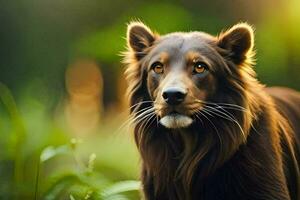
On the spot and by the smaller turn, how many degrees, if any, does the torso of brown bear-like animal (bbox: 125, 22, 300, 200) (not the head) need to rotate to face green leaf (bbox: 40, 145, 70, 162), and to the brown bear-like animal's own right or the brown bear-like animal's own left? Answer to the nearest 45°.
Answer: approximately 45° to the brown bear-like animal's own right

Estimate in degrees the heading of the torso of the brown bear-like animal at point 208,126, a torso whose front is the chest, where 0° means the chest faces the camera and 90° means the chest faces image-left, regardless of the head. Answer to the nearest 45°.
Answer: approximately 45°
